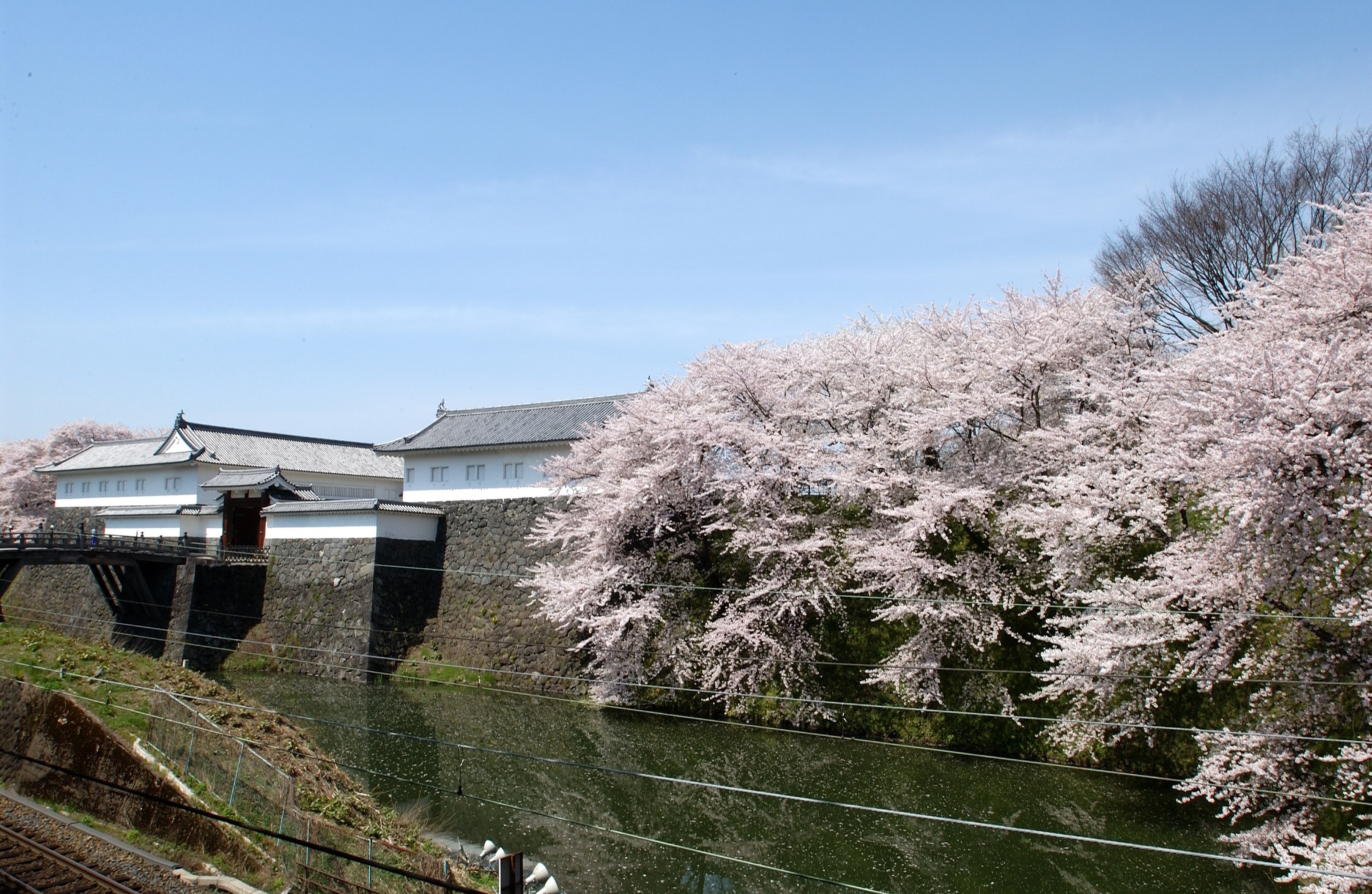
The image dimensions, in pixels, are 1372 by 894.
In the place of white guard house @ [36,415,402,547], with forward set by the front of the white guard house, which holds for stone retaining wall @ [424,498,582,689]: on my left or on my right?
on my left

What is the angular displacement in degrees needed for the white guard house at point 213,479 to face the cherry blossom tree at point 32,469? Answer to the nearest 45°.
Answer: approximately 90° to its right

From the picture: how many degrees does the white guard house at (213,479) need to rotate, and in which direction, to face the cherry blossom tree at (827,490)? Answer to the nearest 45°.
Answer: approximately 90° to its left

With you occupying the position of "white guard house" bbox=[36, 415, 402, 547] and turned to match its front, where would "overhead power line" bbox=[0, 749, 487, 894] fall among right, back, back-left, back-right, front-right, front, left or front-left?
front-left

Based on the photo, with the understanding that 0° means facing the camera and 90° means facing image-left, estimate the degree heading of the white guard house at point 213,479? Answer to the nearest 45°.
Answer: approximately 45°
